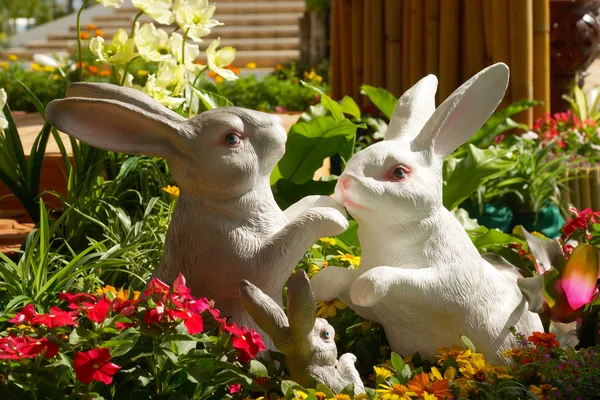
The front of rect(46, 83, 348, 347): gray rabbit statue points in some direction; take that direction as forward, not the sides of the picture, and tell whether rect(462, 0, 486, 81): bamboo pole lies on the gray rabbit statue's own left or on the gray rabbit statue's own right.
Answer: on the gray rabbit statue's own left

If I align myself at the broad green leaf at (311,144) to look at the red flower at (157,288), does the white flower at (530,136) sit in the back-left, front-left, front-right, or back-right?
back-left

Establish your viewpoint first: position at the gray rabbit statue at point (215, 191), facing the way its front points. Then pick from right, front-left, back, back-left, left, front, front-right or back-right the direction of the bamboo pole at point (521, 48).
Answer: front-left

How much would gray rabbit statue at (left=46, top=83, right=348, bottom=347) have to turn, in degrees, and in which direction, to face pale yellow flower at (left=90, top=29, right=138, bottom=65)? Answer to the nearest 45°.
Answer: approximately 90° to its left

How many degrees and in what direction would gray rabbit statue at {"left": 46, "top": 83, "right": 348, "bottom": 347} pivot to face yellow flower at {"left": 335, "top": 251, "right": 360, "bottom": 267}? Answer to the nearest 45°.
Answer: approximately 45° to its left

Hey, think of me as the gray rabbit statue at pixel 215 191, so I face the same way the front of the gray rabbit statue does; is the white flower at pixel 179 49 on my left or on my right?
on my left

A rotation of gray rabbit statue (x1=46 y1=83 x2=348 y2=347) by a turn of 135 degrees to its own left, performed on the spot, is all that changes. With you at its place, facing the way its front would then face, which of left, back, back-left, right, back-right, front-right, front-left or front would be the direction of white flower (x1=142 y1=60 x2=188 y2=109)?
front-right

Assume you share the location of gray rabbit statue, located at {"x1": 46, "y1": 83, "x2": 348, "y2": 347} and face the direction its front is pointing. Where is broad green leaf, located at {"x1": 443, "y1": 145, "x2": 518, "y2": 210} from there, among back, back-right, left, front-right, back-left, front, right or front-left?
front-left

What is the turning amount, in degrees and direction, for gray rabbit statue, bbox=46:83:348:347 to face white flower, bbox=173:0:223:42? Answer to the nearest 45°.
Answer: approximately 90° to its left

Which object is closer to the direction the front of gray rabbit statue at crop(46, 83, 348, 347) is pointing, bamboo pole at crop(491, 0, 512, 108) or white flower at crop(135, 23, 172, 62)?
the bamboo pole

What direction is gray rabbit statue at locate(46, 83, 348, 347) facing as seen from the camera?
to the viewer's right
